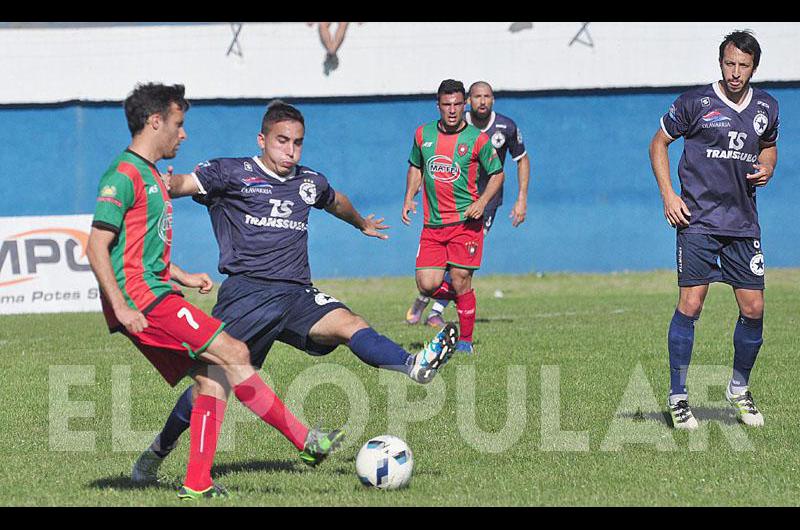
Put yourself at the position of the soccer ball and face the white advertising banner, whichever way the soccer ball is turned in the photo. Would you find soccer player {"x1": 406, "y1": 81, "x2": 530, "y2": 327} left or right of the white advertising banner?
right

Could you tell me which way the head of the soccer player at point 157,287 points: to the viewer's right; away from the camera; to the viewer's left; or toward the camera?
to the viewer's right

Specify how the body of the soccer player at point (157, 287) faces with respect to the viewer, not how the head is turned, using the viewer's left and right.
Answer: facing to the right of the viewer

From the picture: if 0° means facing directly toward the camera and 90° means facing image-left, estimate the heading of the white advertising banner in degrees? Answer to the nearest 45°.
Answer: approximately 0°

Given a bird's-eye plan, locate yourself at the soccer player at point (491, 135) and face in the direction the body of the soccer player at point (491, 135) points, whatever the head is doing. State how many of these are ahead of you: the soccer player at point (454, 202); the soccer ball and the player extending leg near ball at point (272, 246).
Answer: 3

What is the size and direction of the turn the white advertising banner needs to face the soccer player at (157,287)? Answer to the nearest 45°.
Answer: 0° — it already faces them

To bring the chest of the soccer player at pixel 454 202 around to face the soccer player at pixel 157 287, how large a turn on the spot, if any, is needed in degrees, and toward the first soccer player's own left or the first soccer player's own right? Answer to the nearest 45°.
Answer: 0° — they already face them

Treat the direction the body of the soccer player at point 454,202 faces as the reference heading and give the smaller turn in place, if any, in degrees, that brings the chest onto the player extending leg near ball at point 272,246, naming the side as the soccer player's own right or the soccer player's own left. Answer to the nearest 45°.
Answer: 0° — they already face them

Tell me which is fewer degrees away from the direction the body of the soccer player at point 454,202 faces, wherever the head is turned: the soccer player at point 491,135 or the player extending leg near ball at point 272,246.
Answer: the player extending leg near ball
